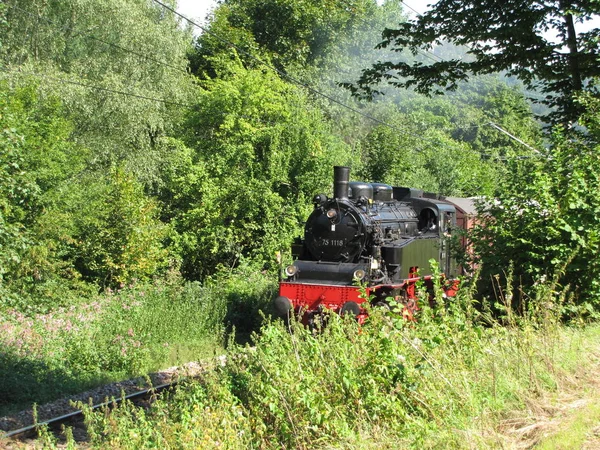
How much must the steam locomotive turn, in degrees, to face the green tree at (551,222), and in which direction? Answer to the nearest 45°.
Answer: approximately 90° to its left

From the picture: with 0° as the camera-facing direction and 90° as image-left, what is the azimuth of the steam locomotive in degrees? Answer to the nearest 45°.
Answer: approximately 45°

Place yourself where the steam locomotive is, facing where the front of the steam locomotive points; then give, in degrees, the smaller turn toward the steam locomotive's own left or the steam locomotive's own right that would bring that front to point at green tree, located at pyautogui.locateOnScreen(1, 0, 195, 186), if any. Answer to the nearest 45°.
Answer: approximately 90° to the steam locomotive's own right

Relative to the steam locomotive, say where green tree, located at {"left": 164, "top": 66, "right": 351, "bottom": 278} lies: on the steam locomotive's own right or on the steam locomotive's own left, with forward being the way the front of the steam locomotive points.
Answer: on the steam locomotive's own right

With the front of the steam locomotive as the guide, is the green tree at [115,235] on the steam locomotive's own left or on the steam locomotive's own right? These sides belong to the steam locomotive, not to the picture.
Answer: on the steam locomotive's own right

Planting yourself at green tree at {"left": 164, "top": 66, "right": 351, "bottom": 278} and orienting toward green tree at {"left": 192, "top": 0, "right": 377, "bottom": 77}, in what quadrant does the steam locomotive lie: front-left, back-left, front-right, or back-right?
back-right

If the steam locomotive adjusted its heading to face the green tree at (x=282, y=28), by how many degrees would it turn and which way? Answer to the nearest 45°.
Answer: approximately 135° to its right
